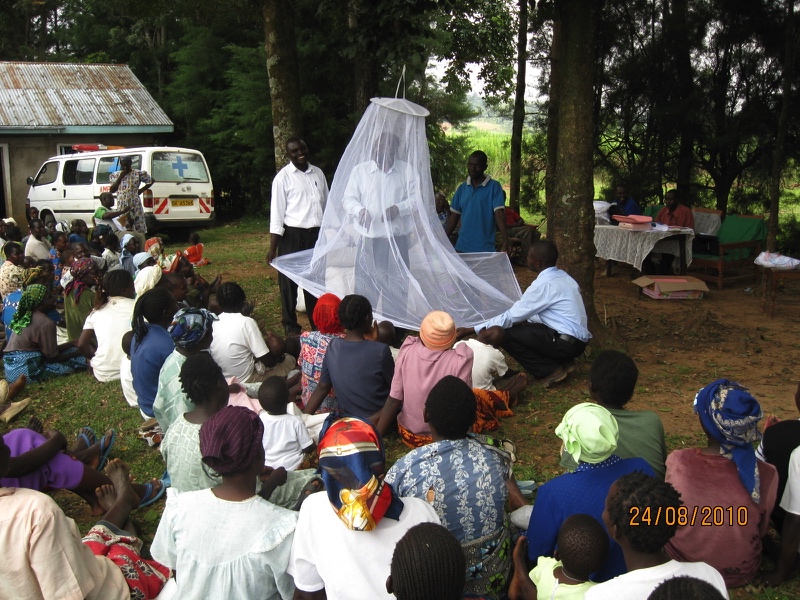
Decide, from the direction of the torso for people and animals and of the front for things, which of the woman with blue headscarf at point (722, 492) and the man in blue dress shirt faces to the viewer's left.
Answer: the man in blue dress shirt

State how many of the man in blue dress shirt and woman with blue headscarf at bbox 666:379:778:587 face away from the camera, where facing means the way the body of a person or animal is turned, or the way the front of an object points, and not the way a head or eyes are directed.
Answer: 1

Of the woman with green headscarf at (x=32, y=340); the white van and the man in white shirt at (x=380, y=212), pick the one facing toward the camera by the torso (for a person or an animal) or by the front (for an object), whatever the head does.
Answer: the man in white shirt

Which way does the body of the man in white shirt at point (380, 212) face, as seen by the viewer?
toward the camera

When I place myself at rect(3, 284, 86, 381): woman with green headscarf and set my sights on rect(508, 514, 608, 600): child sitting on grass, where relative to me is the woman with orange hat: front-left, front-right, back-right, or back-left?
front-left

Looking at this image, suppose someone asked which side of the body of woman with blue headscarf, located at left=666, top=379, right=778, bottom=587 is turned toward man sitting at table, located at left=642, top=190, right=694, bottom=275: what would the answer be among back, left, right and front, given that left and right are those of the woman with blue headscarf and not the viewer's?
front

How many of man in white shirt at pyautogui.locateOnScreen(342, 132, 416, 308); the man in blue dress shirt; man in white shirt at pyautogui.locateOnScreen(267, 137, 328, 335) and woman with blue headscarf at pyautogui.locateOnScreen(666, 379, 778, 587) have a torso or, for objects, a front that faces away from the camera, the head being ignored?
1

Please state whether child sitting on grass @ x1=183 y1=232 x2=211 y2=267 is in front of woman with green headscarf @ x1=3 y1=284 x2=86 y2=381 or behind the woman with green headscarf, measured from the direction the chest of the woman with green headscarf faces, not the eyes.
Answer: in front

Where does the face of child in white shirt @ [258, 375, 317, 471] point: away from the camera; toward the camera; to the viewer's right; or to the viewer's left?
away from the camera

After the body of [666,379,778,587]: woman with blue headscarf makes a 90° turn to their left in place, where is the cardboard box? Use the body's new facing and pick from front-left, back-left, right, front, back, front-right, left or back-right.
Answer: right

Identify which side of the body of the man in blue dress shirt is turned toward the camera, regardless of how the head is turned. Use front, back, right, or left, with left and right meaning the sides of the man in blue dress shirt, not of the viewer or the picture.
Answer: left

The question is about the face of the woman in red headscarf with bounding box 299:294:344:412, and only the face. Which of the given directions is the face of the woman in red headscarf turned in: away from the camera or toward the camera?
away from the camera

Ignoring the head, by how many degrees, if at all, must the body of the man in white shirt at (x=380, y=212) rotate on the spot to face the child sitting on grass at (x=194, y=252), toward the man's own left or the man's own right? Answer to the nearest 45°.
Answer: approximately 135° to the man's own right

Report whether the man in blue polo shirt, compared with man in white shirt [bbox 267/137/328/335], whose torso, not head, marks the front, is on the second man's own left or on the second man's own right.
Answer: on the second man's own left

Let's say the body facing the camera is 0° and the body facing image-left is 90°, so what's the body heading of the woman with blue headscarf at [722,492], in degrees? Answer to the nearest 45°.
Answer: approximately 180°

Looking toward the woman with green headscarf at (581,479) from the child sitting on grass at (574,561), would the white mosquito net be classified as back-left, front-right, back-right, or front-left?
front-left

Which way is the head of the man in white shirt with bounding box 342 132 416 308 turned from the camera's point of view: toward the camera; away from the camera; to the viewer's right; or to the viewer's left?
toward the camera
